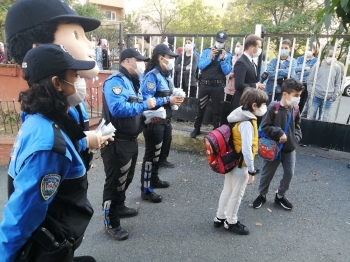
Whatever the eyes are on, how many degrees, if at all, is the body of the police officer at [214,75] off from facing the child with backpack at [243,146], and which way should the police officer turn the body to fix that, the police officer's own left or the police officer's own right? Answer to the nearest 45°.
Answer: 0° — they already face them

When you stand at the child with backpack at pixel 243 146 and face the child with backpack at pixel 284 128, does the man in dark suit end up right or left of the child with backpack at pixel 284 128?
left

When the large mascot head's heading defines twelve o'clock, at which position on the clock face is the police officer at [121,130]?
The police officer is roughly at 10 o'clock from the large mascot head.

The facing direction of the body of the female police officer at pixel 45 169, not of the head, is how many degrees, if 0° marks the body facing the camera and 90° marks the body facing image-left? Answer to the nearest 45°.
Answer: approximately 270°

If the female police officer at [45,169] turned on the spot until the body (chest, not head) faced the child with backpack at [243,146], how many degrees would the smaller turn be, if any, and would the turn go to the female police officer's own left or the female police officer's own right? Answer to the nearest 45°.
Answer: approximately 45° to the female police officer's own left

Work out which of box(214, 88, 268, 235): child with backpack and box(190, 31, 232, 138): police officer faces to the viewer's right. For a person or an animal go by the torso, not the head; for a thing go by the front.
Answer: the child with backpack

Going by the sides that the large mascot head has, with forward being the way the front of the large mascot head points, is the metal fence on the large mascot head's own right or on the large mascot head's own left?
on the large mascot head's own left

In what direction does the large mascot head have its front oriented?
to the viewer's right

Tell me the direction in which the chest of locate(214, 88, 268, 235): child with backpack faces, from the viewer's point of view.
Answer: to the viewer's right

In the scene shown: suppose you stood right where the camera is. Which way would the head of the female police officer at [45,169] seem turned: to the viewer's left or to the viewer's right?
to the viewer's right

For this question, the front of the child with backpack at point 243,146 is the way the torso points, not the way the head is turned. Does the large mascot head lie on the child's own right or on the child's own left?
on the child's own right
